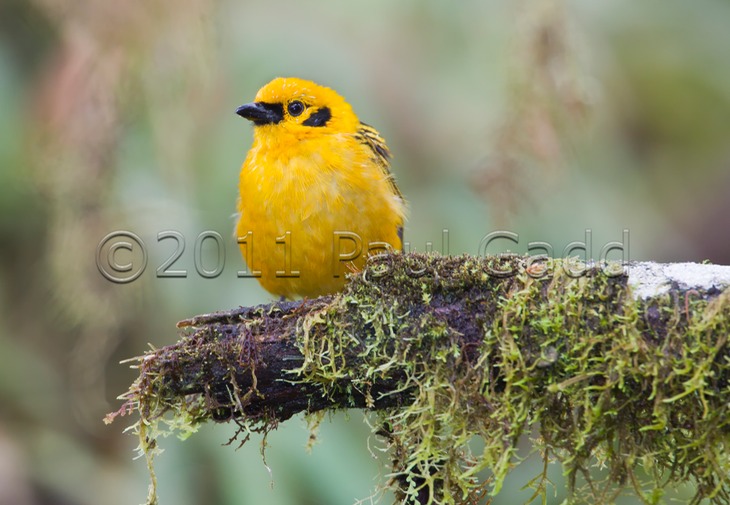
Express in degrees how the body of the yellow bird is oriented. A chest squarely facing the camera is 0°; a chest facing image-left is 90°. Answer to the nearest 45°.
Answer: approximately 45°
